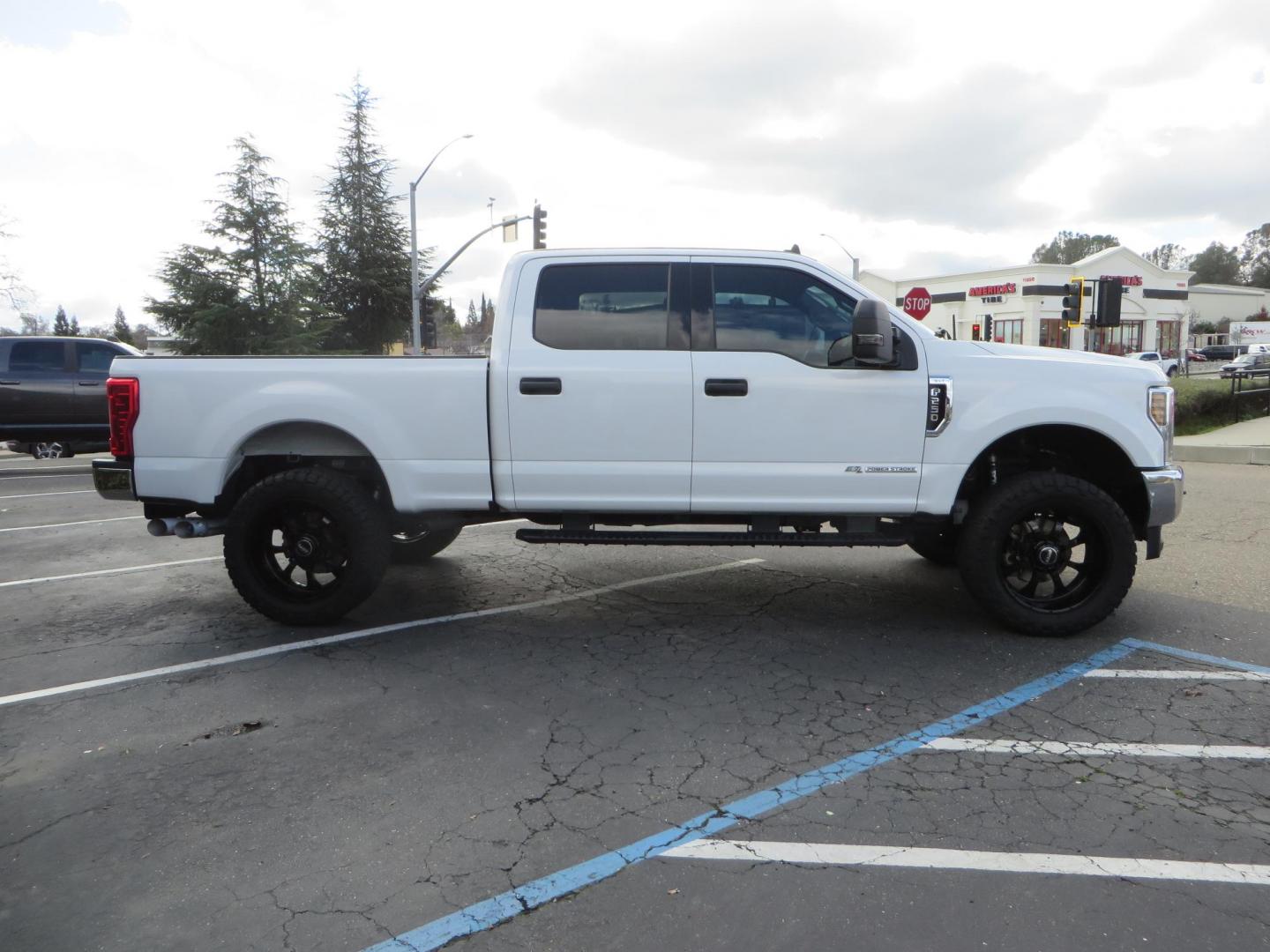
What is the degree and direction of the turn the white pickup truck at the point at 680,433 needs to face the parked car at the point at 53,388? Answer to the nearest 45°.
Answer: approximately 135° to its left

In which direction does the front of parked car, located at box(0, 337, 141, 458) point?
to the viewer's right

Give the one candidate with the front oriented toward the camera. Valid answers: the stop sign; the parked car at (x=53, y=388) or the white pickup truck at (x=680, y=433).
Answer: the stop sign

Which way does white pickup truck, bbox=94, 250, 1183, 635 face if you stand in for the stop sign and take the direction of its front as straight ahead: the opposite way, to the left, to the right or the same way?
to the left

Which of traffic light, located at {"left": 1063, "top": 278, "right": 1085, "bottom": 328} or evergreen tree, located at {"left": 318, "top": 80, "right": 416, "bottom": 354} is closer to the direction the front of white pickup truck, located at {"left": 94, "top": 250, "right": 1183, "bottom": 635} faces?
the traffic light

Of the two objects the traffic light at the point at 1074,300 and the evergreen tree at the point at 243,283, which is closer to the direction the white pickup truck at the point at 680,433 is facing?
the traffic light

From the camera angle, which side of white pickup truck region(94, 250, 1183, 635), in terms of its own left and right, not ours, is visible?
right

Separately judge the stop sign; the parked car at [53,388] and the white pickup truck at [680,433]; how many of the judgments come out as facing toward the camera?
1

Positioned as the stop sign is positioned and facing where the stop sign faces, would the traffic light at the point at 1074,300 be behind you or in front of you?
in front

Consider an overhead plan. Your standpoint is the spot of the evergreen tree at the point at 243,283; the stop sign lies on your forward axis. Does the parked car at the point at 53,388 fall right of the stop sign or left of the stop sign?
right
